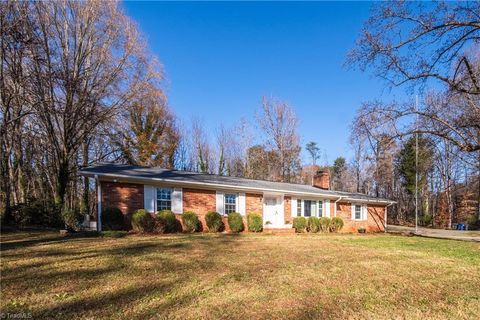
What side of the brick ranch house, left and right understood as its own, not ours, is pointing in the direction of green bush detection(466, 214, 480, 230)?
left

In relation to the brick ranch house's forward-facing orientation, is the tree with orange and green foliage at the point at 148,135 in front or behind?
behind

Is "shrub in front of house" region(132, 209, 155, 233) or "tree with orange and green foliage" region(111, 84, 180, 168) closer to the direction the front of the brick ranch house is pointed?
the shrub in front of house

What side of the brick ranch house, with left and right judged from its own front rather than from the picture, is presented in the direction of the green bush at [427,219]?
left

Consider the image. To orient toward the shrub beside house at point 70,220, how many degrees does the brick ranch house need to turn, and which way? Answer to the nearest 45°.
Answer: approximately 90° to its right
